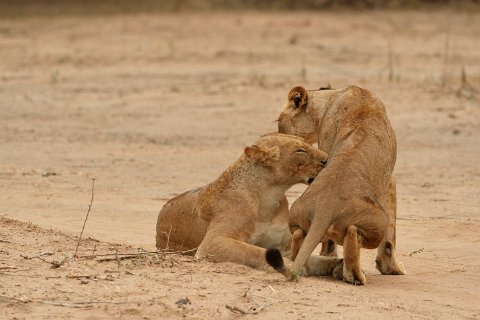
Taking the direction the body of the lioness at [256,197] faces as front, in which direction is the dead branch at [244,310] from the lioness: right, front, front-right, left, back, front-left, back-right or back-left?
front-right

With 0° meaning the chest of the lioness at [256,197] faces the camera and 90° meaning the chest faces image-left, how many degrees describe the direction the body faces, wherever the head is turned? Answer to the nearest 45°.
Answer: approximately 315°
